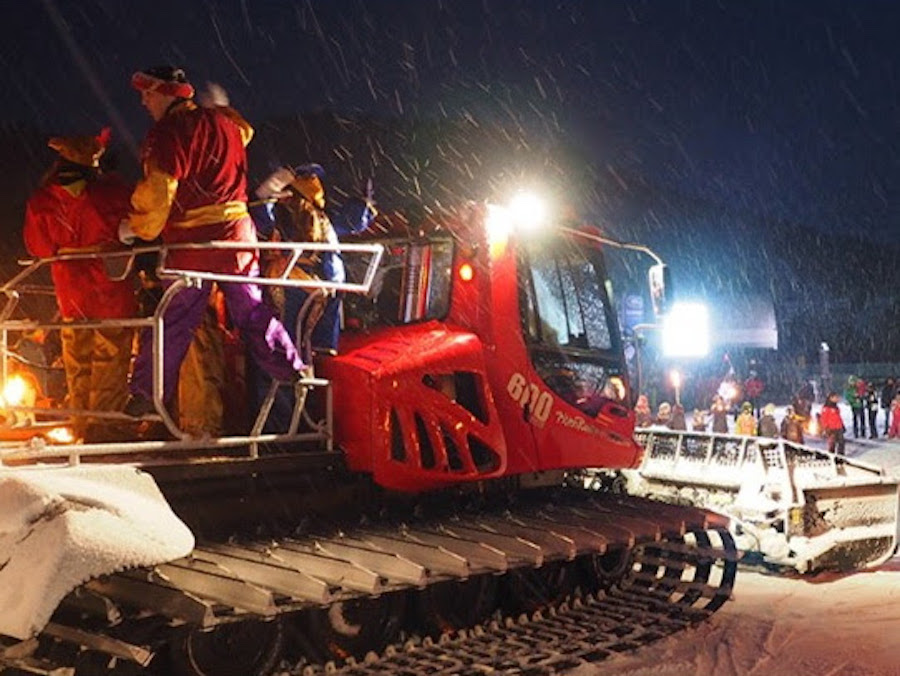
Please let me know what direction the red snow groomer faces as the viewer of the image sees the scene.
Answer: facing away from the viewer and to the right of the viewer

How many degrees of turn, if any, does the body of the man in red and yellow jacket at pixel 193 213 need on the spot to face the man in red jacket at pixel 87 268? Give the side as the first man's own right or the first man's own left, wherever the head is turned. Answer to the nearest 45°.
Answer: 0° — they already face them

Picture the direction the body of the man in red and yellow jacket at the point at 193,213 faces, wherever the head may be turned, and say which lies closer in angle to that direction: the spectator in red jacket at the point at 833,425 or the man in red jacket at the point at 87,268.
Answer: the man in red jacket
